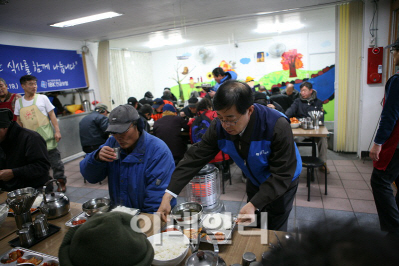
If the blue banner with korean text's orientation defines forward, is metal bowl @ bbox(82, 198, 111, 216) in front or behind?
in front

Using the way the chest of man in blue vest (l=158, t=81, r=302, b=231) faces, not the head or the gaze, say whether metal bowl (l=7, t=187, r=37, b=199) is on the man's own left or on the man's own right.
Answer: on the man's own right

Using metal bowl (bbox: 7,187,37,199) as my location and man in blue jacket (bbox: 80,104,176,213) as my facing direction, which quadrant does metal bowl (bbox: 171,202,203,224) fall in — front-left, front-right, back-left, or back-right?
front-right

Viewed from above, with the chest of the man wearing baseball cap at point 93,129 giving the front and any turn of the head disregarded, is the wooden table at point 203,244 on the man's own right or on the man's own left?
on the man's own right

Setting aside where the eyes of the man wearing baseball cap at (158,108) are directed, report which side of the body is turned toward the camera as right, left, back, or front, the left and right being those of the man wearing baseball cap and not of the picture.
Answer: front

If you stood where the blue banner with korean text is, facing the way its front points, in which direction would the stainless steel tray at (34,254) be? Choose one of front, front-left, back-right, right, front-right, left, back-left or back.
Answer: front-right

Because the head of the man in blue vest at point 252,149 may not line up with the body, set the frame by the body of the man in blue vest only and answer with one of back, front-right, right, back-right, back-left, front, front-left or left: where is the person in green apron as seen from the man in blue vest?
right

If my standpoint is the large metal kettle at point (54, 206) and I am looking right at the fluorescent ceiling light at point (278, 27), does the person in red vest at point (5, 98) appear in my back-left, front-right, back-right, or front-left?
front-left

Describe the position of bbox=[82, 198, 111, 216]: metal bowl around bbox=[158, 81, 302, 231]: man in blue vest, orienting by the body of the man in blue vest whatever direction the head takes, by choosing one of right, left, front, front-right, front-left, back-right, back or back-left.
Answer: front-right

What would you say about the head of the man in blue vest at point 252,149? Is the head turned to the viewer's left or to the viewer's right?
to the viewer's left

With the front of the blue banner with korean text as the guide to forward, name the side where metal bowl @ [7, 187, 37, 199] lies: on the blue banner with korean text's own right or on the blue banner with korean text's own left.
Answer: on the blue banner with korean text's own right

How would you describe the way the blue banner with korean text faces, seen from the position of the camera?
facing the viewer and to the right of the viewer
